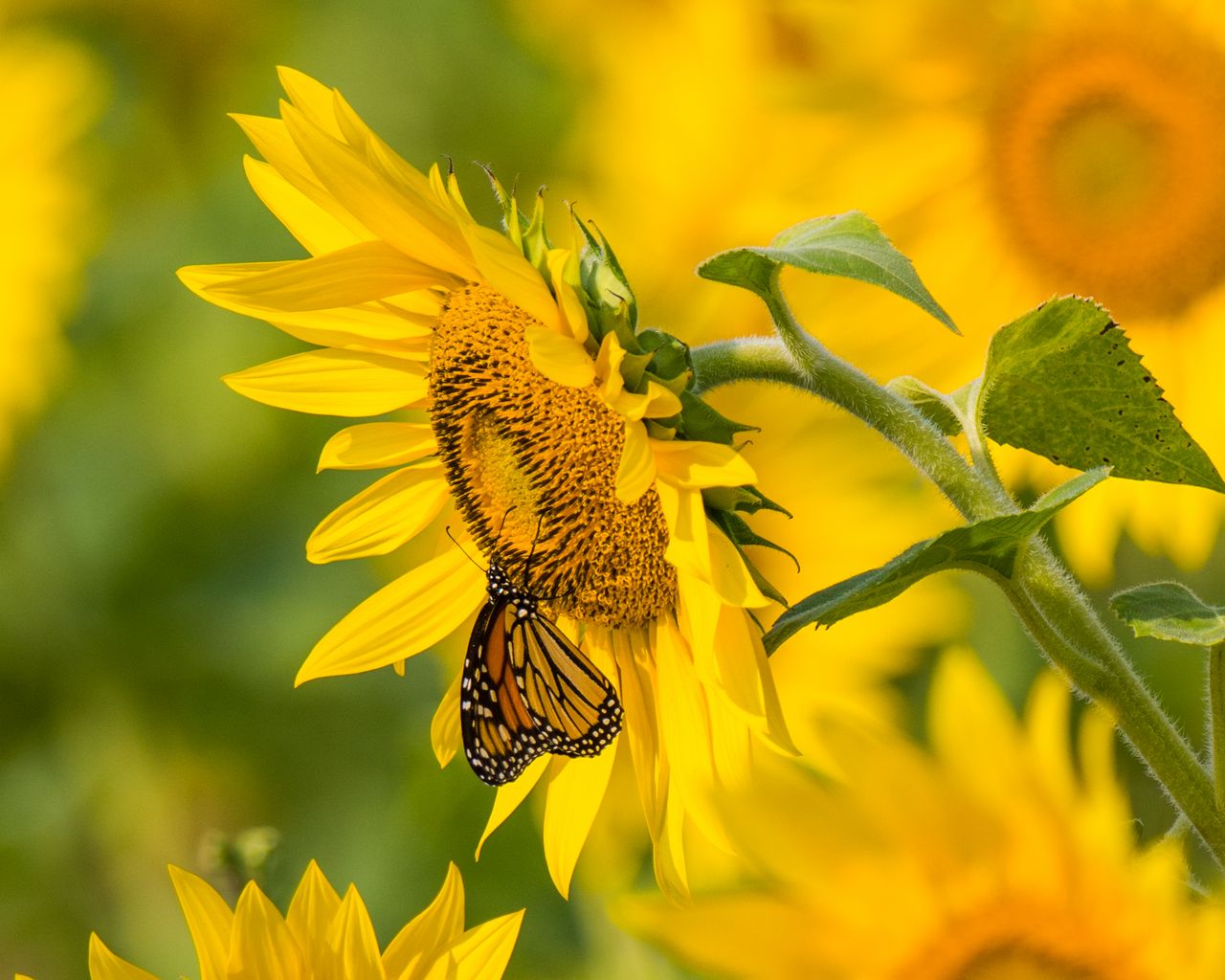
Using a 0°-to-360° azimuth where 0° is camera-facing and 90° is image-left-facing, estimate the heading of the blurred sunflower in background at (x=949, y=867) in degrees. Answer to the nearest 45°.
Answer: approximately 0°

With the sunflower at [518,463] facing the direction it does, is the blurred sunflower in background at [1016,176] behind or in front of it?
behind

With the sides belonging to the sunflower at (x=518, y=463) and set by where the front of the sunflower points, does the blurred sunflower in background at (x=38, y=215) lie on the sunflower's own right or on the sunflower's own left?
on the sunflower's own right

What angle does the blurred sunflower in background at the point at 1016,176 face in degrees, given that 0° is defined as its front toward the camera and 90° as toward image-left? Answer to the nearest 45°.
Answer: approximately 0°

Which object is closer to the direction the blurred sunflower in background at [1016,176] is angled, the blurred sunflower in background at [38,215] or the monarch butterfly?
the monarch butterfly

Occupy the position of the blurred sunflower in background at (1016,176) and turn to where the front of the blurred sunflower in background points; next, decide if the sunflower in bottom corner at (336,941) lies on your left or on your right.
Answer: on your right

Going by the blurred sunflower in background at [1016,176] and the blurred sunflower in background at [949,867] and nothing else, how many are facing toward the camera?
2

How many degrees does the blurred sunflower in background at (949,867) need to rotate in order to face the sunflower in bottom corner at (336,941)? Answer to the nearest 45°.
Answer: approximately 90° to its right
